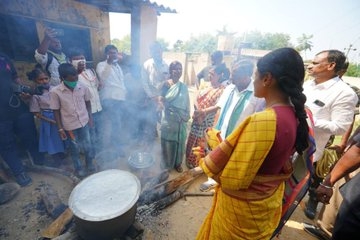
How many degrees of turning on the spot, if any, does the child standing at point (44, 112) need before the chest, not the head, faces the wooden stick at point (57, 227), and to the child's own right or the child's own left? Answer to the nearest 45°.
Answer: approximately 45° to the child's own right

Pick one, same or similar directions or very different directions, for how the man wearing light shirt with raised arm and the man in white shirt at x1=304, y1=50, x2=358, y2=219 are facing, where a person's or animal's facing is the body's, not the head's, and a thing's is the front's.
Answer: very different directions

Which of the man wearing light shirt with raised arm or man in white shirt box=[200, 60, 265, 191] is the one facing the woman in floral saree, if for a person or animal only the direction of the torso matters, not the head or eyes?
the man wearing light shirt with raised arm

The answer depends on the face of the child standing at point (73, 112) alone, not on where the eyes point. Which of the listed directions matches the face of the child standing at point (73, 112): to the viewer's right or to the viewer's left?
to the viewer's right

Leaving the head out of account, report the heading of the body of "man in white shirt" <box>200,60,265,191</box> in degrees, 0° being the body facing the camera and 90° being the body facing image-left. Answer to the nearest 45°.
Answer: approximately 45°

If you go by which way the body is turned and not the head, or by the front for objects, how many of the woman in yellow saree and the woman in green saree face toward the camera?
1

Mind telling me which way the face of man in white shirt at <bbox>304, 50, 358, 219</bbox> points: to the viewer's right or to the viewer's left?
to the viewer's left

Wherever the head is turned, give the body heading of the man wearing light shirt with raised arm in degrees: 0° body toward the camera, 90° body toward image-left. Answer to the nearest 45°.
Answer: approximately 315°

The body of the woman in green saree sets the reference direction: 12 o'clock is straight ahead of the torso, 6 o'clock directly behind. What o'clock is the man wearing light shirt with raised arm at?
The man wearing light shirt with raised arm is roughly at 3 o'clock from the woman in green saree.
